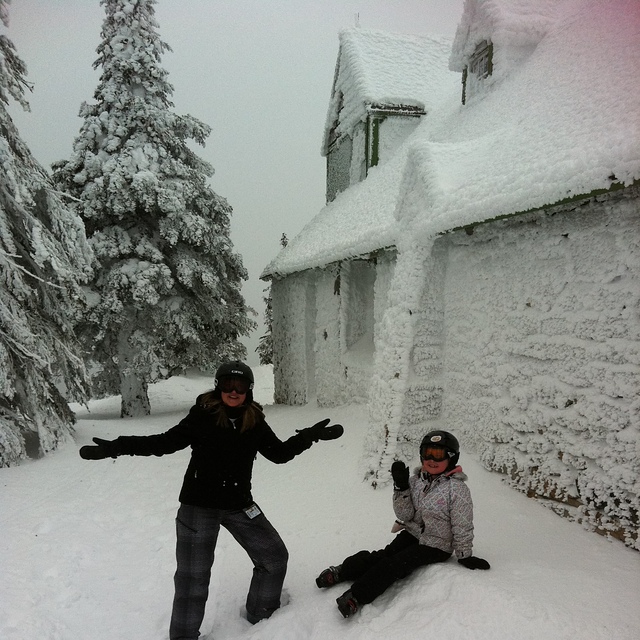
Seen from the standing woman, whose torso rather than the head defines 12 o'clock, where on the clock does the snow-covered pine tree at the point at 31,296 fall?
The snow-covered pine tree is roughly at 5 o'clock from the standing woman.

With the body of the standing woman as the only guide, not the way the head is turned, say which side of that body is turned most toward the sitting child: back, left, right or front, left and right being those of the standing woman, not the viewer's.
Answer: left

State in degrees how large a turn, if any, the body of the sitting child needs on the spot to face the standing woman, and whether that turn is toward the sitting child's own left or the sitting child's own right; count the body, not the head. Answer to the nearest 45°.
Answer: approximately 45° to the sitting child's own right

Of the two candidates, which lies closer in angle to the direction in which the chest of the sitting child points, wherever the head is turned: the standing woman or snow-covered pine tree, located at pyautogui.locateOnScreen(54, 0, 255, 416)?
the standing woman

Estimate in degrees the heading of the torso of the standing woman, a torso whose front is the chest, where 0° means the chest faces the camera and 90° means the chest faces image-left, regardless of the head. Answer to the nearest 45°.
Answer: approximately 0°

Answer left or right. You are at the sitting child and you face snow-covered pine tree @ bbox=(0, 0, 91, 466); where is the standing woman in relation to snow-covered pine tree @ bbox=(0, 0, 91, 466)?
left

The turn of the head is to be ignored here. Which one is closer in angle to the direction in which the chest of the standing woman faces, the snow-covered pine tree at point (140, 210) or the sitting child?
the sitting child

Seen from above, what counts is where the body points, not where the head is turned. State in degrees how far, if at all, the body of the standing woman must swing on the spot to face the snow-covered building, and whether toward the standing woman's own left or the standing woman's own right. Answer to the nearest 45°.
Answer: approximately 135° to the standing woman's own left

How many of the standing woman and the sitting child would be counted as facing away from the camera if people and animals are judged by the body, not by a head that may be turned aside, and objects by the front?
0

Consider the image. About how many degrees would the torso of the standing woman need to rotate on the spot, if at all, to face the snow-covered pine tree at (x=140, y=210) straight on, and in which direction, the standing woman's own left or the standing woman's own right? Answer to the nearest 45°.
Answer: approximately 180°

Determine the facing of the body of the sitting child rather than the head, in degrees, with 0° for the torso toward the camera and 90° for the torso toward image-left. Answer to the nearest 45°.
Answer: approximately 45°
